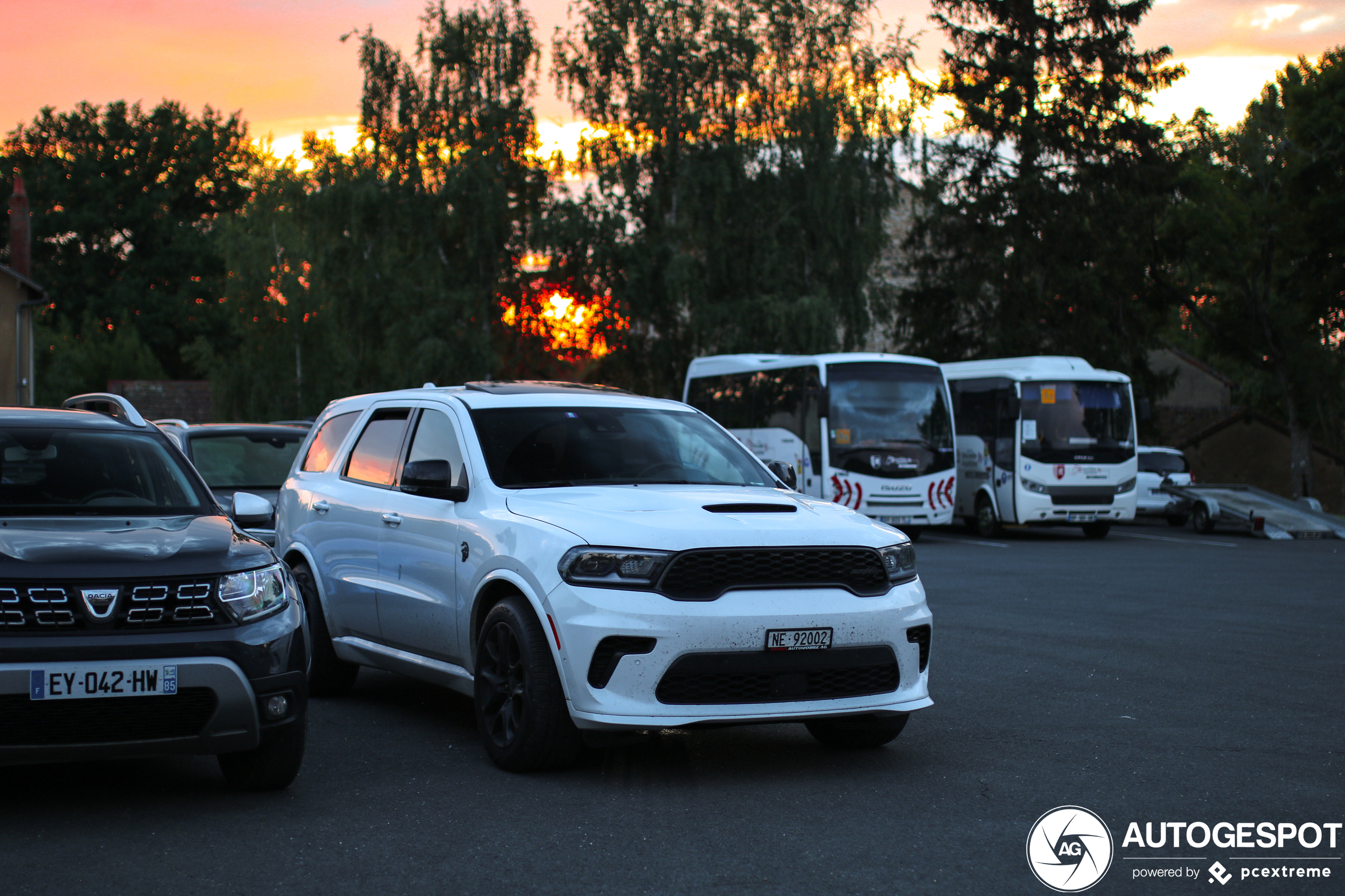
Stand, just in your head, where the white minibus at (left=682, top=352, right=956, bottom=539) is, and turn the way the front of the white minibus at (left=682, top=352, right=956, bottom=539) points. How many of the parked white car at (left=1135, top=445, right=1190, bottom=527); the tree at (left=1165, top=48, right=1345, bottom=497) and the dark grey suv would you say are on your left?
2

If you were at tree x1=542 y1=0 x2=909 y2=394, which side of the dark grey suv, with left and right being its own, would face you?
back

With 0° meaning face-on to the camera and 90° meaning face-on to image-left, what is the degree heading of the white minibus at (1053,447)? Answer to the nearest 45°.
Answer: approximately 315°

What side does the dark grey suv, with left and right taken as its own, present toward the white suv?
left

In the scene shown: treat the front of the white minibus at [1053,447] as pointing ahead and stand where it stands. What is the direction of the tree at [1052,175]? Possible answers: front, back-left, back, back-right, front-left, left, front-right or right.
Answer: back-left

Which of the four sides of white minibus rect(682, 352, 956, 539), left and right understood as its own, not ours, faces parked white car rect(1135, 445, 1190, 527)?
left

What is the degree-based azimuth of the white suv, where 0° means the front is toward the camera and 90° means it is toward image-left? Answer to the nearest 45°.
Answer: approximately 315°

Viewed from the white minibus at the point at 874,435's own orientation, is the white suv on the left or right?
on its right

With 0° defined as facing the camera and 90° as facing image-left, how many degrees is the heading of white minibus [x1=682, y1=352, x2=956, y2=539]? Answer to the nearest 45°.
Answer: approximately 315°

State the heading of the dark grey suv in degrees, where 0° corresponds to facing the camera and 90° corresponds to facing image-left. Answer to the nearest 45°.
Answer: approximately 0°
